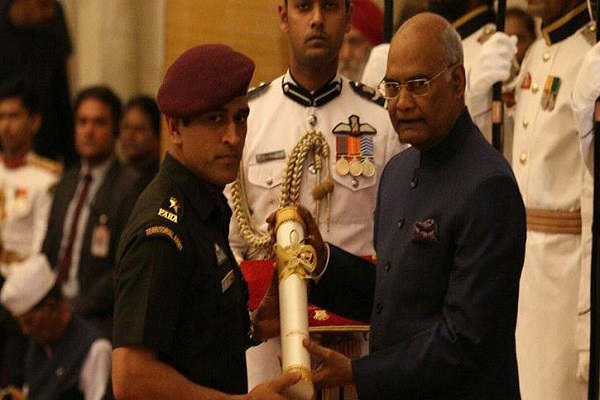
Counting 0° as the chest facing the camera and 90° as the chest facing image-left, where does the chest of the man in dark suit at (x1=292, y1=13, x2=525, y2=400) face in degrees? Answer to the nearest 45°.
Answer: approximately 45°

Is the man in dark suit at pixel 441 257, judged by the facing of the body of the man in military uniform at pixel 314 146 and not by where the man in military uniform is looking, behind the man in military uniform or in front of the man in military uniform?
in front

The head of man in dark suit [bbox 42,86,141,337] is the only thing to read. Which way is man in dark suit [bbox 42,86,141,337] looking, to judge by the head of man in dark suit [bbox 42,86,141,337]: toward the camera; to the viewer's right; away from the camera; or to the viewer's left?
toward the camera

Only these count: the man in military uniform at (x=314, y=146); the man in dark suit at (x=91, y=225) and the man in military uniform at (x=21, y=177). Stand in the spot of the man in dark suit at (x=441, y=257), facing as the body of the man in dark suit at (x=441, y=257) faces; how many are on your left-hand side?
0

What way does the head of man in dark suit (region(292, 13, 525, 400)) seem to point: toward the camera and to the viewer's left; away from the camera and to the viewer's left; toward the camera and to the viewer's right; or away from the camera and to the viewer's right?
toward the camera and to the viewer's left

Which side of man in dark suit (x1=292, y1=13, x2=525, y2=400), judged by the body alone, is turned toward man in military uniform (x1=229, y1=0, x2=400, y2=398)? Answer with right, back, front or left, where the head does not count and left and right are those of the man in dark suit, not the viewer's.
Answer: right

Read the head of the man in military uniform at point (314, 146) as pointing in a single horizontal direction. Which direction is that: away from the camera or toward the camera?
toward the camera

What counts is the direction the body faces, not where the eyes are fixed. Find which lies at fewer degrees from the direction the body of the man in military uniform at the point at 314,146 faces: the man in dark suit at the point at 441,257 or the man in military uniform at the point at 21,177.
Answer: the man in dark suit

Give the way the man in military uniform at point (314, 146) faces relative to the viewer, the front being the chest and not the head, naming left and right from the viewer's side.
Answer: facing the viewer

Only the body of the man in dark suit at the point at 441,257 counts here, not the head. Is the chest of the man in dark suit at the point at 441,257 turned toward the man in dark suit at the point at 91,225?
no

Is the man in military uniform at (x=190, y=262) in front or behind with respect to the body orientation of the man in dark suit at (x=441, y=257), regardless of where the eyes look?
in front

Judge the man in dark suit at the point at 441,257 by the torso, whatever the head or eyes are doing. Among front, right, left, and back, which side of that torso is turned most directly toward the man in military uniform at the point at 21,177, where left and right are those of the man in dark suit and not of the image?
right

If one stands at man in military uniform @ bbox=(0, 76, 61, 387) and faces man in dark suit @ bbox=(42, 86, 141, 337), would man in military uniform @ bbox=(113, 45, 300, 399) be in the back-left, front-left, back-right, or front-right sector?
front-right

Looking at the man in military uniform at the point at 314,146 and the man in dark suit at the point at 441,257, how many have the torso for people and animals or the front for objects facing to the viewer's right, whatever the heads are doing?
0
